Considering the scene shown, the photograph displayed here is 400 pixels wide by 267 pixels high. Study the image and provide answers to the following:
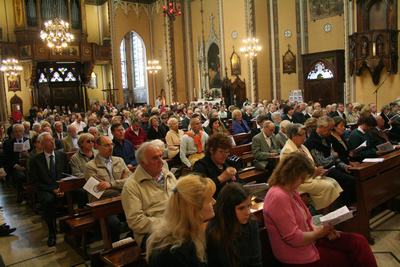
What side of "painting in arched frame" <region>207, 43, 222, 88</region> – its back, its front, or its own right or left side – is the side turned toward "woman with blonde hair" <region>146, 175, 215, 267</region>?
front
